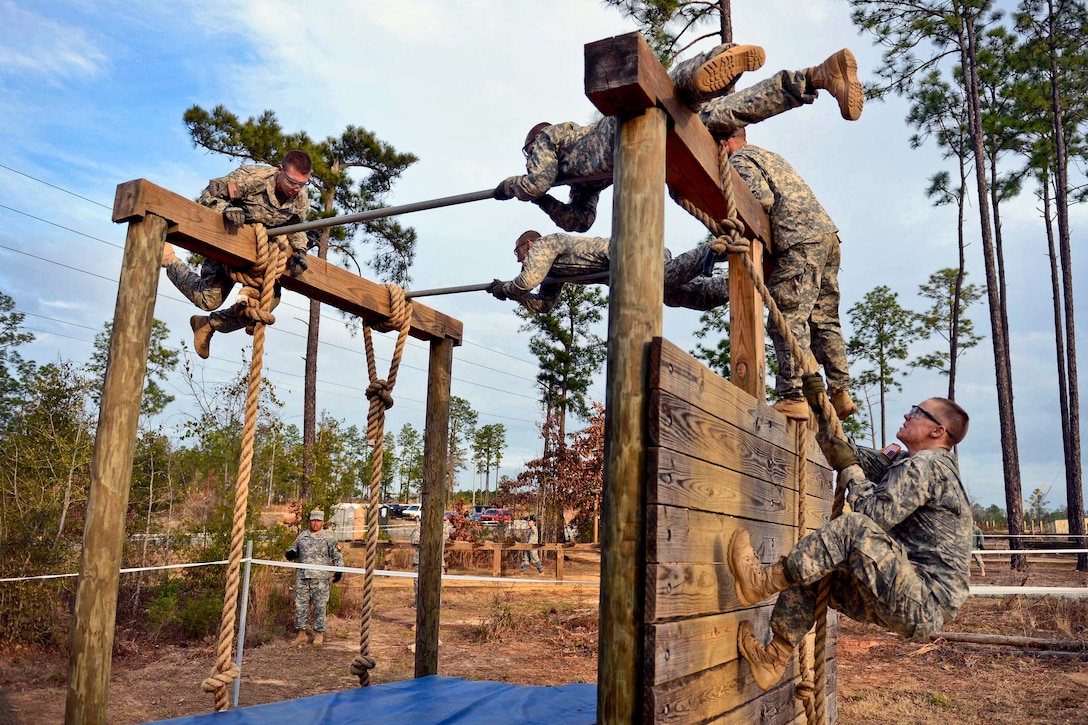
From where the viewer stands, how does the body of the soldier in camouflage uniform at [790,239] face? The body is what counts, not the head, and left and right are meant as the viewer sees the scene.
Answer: facing away from the viewer and to the left of the viewer

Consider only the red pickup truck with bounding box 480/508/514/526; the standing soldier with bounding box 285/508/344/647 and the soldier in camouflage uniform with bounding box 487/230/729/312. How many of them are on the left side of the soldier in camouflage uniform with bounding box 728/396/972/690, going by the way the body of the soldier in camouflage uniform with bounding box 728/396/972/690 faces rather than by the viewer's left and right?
0

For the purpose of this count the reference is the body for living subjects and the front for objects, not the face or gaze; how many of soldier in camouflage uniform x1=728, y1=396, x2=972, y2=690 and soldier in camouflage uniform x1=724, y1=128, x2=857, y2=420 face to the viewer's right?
0

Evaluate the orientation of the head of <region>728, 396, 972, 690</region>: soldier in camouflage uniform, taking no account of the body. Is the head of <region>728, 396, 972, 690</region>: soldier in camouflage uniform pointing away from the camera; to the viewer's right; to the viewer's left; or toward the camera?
to the viewer's left

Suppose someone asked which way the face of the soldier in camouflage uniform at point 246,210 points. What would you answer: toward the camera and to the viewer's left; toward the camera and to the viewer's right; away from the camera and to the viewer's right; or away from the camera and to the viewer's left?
toward the camera and to the viewer's right

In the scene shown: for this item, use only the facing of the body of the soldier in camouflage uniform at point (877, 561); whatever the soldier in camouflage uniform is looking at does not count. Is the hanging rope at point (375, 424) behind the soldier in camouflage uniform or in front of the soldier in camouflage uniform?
in front

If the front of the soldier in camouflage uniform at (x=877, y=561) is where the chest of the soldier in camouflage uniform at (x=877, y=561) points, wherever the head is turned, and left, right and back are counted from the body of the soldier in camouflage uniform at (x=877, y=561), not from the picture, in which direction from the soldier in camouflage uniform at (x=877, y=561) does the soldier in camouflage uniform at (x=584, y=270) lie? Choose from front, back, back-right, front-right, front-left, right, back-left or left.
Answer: front-right

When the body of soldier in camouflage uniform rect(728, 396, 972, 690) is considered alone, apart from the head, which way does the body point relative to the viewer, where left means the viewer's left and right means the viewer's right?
facing to the left of the viewer

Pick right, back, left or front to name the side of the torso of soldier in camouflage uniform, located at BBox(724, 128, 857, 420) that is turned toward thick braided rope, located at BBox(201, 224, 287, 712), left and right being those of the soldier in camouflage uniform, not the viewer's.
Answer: left
